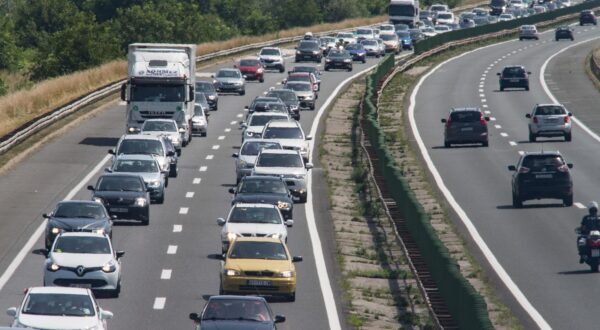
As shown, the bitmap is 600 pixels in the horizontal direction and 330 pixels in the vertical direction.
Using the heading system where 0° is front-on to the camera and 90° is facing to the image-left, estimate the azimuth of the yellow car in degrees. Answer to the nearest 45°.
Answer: approximately 0°

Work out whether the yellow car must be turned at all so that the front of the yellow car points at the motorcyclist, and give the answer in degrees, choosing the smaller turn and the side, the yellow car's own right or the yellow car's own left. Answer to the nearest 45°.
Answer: approximately 90° to the yellow car's own left

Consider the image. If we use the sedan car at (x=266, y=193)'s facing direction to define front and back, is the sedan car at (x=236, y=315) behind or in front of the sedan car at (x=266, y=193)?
in front

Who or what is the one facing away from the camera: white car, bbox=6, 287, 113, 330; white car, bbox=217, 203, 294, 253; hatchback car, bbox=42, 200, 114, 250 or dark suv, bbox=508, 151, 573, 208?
the dark suv
